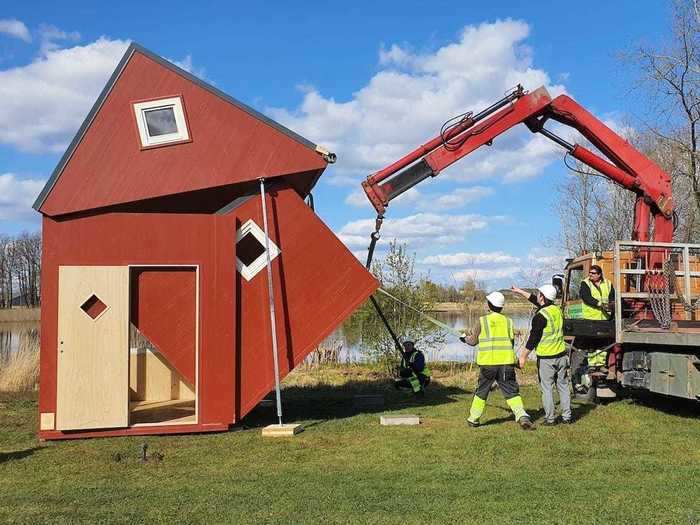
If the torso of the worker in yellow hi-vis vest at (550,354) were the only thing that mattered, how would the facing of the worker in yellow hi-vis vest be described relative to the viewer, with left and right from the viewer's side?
facing away from the viewer and to the left of the viewer

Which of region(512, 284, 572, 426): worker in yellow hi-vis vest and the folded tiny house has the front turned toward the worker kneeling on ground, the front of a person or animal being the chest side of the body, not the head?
the worker in yellow hi-vis vest

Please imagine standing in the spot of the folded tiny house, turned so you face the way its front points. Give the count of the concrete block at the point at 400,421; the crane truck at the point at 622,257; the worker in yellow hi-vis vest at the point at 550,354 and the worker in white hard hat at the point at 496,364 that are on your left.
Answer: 4

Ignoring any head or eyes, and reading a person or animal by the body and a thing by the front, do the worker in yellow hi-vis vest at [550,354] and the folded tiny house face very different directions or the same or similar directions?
very different directions

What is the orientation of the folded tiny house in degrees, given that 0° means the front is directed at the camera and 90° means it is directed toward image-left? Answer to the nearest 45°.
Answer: approximately 0°

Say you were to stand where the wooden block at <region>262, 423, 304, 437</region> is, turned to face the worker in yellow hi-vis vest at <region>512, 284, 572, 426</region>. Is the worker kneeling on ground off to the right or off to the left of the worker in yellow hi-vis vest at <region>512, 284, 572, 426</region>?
left

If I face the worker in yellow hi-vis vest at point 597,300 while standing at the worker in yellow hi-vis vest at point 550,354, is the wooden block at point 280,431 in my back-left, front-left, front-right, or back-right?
back-left

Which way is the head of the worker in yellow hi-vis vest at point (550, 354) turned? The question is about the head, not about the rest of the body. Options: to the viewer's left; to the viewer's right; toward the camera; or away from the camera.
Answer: to the viewer's left

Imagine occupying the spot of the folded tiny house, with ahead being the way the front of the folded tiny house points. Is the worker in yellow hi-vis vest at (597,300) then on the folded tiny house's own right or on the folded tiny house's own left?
on the folded tiny house's own left

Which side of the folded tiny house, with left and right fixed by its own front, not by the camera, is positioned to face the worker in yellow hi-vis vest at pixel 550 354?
left

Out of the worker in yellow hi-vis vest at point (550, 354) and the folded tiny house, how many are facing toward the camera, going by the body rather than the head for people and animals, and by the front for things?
1
